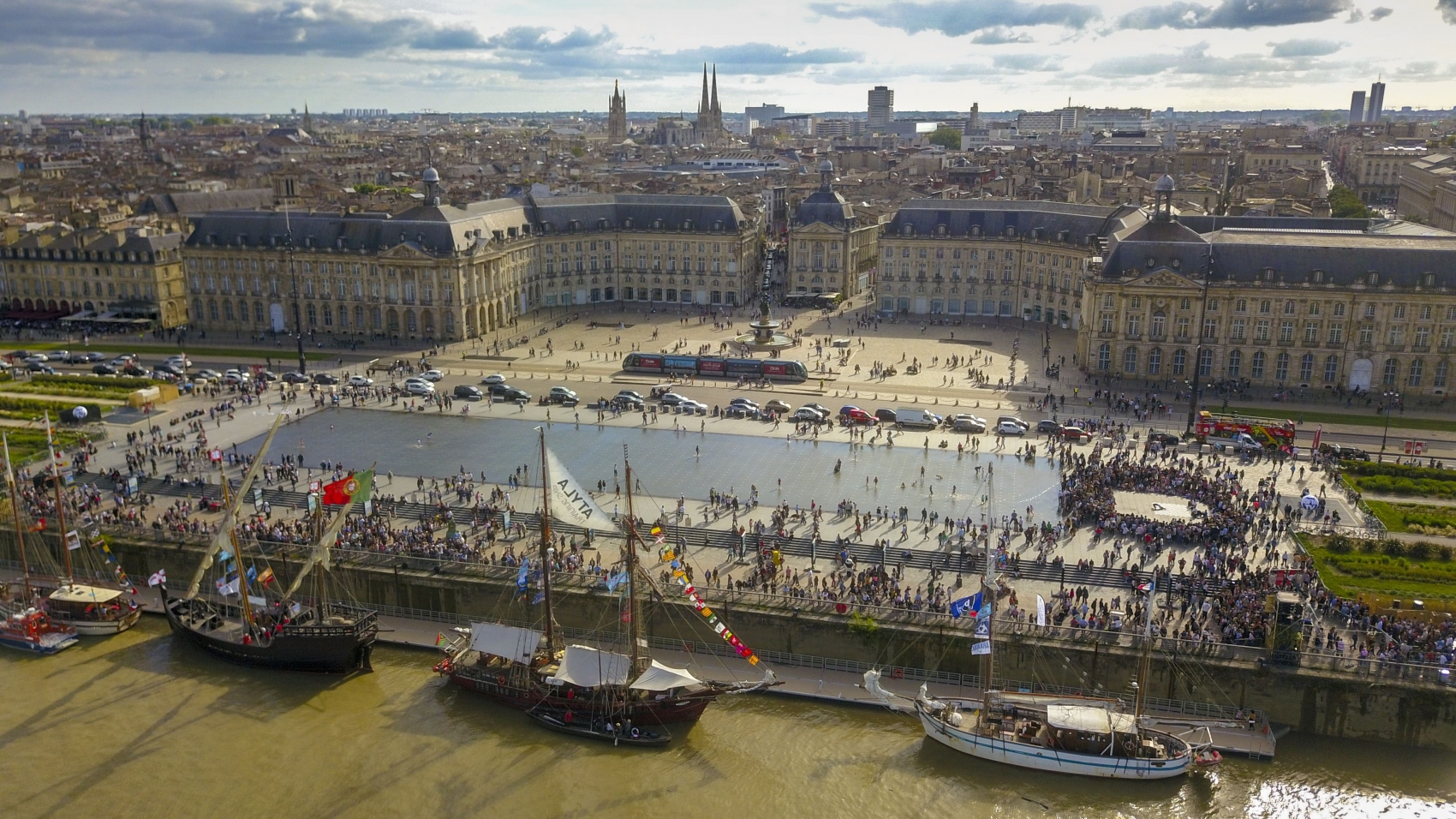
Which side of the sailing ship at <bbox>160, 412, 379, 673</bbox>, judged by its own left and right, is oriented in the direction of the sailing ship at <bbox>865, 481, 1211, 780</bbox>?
back

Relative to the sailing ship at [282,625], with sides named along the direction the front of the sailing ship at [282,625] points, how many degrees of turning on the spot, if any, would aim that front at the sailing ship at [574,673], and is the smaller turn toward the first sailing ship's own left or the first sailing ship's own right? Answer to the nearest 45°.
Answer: approximately 180°

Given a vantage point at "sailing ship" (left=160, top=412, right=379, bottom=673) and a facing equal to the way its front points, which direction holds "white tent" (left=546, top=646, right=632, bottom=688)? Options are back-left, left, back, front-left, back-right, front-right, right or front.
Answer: back

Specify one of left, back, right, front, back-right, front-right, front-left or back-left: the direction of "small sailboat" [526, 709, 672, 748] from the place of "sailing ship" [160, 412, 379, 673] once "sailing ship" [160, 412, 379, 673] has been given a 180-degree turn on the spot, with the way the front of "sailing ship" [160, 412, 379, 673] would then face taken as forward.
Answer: front

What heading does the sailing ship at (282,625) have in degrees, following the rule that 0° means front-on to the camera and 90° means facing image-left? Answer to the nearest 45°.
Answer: approximately 135°

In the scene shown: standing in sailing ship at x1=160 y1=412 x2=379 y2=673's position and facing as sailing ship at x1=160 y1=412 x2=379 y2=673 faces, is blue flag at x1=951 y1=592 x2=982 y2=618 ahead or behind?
behind
